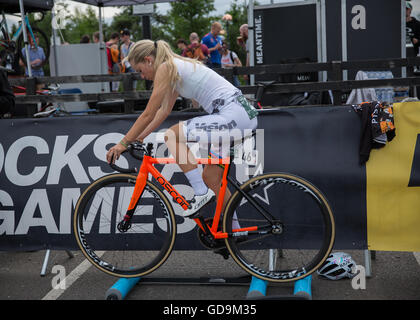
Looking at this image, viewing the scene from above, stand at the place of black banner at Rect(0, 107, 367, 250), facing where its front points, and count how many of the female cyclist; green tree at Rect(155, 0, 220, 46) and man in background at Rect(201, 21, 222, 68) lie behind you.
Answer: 2

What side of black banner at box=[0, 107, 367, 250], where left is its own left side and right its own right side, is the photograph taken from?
front

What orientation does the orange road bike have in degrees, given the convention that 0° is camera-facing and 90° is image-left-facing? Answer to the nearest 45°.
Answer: approximately 90°

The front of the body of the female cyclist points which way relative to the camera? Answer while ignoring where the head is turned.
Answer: to the viewer's left

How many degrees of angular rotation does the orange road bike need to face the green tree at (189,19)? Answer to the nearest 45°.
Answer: approximately 90° to its right

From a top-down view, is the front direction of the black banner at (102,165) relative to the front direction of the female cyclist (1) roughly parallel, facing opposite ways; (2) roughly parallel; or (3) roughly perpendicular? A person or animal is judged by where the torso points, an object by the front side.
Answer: roughly perpendicular

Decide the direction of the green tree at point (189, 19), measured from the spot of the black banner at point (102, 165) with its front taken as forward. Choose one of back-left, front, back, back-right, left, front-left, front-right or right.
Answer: back

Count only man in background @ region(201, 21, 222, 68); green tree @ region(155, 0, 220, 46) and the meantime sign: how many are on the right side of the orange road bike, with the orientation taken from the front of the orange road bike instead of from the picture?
3

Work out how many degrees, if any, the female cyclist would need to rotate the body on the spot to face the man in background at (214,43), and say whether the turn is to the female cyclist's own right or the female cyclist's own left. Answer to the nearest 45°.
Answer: approximately 90° to the female cyclist's own right

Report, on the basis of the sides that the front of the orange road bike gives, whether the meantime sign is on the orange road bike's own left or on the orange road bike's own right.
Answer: on the orange road bike's own right

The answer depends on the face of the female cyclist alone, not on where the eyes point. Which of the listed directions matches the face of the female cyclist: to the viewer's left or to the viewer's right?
to the viewer's left
